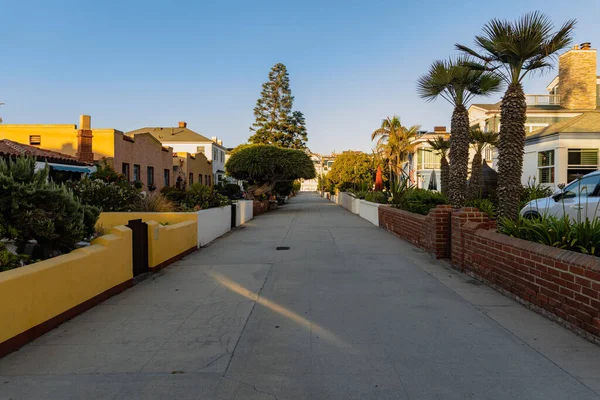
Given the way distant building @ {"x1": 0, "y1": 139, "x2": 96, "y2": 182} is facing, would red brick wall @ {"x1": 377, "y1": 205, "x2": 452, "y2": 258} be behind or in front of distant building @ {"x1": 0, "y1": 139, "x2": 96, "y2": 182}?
in front

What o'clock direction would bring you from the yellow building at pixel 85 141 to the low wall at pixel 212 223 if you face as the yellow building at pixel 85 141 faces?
The low wall is roughly at 1 o'clock from the yellow building.

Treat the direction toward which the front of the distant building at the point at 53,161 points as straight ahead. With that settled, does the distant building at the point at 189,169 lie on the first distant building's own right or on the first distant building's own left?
on the first distant building's own left

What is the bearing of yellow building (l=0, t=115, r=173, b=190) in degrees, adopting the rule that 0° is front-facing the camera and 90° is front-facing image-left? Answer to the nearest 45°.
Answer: approximately 315°

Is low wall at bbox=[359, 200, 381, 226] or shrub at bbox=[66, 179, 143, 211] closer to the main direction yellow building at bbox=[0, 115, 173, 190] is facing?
the low wall

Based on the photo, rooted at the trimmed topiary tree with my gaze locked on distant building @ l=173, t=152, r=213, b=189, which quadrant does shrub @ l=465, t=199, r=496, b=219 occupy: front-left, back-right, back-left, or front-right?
back-left

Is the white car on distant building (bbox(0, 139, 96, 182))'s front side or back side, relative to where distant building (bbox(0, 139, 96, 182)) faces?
on the front side

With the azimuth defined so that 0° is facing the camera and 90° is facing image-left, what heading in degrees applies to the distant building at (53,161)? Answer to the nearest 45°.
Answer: approximately 315°

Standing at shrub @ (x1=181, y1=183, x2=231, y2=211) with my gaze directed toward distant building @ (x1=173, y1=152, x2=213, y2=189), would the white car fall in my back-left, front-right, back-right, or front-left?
back-right

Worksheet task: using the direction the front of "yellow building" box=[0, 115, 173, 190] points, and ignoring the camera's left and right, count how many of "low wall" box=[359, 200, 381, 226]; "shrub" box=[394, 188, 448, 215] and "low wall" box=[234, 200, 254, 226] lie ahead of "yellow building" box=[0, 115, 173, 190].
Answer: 3

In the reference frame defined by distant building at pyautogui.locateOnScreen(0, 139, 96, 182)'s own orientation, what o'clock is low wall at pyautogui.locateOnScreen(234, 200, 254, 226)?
The low wall is roughly at 11 o'clock from the distant building.
